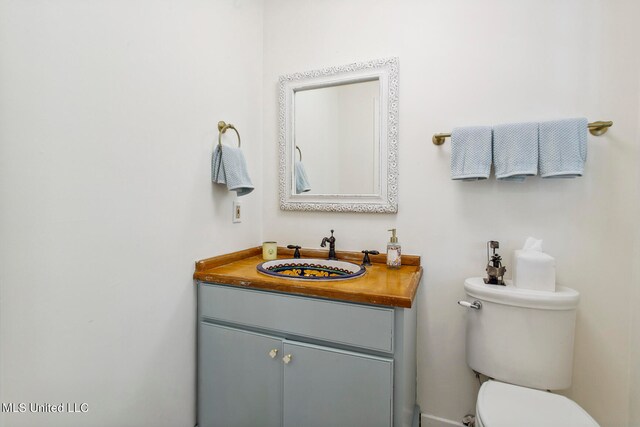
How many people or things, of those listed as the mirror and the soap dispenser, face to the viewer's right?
0

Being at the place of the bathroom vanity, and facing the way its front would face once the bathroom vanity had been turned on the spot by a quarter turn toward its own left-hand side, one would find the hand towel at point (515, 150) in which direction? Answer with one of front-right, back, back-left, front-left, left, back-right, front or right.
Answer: front-left

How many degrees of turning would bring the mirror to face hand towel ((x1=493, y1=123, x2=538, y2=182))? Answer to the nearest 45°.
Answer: approximately 90° to its left

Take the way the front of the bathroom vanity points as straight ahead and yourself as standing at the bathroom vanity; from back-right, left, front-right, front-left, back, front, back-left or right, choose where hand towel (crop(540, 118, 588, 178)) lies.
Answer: back-left

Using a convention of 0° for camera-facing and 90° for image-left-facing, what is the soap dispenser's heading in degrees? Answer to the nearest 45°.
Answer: approximately 45°
